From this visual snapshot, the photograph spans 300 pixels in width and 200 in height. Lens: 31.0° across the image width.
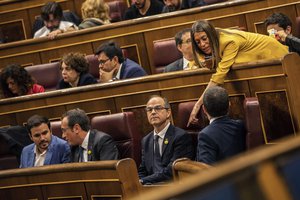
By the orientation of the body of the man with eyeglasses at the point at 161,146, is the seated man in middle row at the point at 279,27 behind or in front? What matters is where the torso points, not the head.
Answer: behind

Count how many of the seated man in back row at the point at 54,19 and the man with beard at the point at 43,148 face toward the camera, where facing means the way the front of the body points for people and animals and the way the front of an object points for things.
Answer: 2

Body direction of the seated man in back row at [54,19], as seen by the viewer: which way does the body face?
toward the camera

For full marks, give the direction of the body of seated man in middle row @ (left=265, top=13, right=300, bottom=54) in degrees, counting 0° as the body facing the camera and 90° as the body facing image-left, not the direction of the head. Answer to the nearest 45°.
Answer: approximately 45°

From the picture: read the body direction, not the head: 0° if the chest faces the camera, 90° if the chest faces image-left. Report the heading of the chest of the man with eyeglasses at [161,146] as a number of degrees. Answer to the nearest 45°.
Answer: approximately 45°

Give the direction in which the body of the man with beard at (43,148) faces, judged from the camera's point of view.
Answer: toward the camera

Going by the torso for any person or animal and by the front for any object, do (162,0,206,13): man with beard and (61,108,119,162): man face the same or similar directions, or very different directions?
same or similar directions

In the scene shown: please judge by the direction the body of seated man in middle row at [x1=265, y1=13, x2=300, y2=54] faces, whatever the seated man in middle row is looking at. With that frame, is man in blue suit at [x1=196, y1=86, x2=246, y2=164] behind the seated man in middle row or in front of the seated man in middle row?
in front

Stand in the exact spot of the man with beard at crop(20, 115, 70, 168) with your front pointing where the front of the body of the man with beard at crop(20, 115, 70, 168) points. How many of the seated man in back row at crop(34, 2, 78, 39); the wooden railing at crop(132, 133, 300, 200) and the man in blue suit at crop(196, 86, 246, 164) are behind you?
1

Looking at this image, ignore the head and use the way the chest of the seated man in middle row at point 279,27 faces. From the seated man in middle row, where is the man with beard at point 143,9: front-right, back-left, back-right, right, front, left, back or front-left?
right

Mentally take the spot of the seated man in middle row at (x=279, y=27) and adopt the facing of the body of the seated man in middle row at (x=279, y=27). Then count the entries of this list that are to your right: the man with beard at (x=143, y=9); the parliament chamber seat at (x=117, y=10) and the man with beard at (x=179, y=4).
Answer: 3

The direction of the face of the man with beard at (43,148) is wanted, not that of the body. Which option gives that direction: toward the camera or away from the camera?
toward the camera
